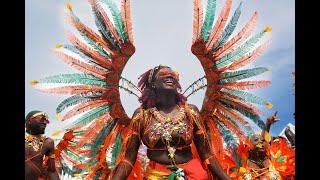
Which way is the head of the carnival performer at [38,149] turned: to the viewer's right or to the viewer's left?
to the viewer's right

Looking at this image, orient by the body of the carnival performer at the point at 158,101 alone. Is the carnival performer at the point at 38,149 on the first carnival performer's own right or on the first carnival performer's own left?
on the first carnival performer's own right

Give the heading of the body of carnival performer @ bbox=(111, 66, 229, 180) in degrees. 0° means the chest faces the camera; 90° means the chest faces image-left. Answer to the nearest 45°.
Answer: approximately 0°
